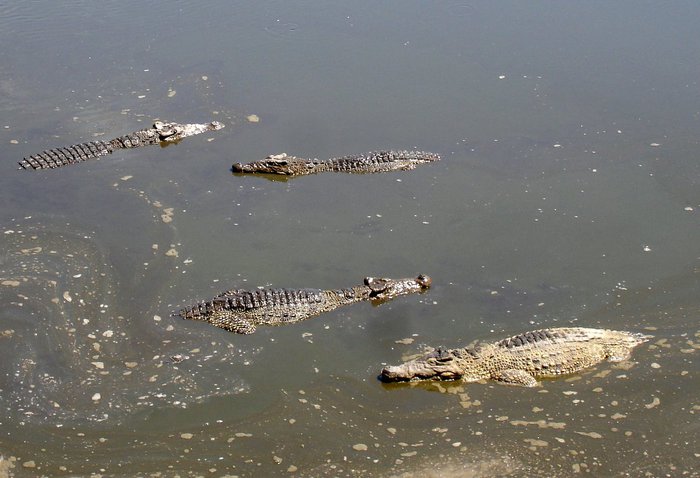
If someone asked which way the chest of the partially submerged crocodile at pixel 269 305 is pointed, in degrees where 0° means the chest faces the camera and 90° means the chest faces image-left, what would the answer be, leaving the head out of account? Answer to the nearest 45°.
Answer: approximately 270°

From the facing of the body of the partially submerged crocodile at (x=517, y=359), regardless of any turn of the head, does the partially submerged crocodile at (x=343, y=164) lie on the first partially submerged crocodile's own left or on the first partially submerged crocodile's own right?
on the first partially submerged crocodile's own right

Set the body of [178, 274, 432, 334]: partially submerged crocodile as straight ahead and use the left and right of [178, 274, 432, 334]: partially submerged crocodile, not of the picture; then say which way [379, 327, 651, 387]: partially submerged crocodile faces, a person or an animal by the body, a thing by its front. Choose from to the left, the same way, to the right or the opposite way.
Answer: the opposite way

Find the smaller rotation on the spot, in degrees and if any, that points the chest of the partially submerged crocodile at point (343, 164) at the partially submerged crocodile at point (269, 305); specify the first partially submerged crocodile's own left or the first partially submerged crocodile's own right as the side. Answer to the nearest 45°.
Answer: approximately 90° to the first partially submerged crocodile's own left

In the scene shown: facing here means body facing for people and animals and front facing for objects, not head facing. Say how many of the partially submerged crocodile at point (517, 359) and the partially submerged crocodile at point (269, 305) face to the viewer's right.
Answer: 1

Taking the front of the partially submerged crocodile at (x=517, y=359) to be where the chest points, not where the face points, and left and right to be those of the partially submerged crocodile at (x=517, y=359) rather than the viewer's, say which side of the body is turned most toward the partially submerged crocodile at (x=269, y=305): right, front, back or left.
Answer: front

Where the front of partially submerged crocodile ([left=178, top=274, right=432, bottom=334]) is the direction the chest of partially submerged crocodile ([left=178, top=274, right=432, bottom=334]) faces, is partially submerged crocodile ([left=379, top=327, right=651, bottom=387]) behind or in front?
in front

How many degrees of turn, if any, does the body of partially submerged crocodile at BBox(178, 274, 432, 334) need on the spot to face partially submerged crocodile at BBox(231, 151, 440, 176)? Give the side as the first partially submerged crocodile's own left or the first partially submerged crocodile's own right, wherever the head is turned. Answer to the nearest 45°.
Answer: approximately 90° to the first partially submerged crocodile's own left

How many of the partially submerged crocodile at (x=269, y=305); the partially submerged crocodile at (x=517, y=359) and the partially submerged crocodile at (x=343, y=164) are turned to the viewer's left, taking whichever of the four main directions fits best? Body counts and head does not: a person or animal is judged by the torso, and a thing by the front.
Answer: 2

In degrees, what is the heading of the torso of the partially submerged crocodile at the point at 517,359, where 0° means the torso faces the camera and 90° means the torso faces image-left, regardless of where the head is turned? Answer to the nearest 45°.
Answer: approximately 90°

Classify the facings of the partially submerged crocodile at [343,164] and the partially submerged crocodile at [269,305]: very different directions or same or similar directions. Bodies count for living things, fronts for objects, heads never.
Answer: very different directions

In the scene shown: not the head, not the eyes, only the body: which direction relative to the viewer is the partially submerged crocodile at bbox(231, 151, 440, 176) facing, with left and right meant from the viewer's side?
facing to the left of the viewer

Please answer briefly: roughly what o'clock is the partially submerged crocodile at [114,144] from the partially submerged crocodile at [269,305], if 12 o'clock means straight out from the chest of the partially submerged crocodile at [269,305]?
the partially submerged crocodile at [114,144] is roughly at 8 o'clock from the partially submerged crocodile at [269,305].
